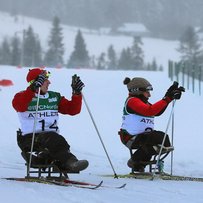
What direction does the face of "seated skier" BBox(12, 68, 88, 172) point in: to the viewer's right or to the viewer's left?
to the viewer's right

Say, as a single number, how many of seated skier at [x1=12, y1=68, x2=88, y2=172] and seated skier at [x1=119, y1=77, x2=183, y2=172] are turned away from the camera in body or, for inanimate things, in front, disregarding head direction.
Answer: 0

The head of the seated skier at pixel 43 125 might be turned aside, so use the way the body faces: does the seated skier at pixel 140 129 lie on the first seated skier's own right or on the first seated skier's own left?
on the first seated skier's own left

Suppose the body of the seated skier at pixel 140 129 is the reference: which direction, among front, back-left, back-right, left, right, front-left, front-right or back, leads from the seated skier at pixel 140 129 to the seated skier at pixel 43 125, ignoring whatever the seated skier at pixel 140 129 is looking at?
back-right

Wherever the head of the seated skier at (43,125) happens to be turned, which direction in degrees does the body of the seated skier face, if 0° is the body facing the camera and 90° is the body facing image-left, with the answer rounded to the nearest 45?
approximately 315°
